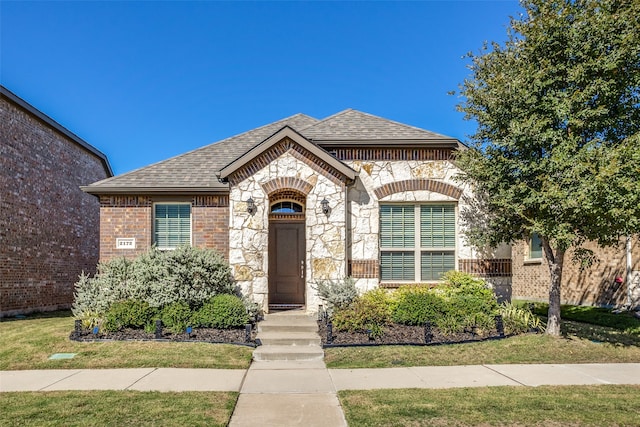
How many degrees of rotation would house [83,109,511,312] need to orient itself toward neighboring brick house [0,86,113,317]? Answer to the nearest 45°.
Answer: approximately 135° to its right

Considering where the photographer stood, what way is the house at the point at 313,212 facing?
facing the viewer

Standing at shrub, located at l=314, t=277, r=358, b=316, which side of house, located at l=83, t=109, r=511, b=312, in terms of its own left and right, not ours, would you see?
front

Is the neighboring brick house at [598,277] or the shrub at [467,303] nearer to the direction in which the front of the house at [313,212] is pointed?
the shrub

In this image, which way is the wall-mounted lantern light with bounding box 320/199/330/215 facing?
toward the camera

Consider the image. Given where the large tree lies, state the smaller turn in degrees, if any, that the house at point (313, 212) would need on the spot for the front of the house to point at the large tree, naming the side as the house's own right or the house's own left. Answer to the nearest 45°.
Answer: approximately 45° to the house's own left

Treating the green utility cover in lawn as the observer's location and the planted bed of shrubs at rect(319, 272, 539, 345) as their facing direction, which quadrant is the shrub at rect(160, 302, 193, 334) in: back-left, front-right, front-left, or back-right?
front-left
